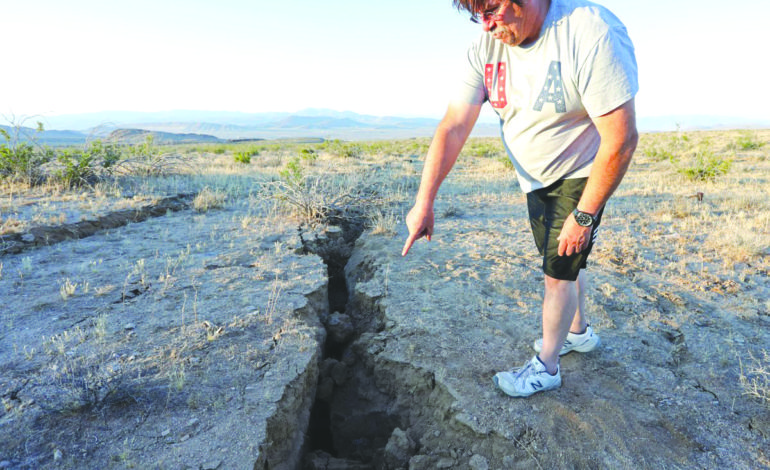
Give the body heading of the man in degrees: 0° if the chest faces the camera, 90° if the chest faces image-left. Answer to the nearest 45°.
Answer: approximately 45°

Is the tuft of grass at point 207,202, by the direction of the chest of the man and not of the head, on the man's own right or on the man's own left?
on the man's own right

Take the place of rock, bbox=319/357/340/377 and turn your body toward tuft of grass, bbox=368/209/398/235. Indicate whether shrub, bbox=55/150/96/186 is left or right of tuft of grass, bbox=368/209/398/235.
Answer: left

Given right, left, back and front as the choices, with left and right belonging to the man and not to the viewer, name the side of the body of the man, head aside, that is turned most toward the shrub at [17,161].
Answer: right

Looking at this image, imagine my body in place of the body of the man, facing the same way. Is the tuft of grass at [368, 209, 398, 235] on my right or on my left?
on my right

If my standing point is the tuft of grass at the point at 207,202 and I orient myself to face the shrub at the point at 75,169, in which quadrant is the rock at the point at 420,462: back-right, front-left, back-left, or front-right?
back-left

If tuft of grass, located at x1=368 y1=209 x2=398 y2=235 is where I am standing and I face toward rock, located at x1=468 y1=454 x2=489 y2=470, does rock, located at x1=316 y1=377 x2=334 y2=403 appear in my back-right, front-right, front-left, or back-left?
front-right

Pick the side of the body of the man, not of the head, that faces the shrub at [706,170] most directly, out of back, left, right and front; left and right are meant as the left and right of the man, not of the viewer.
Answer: back
